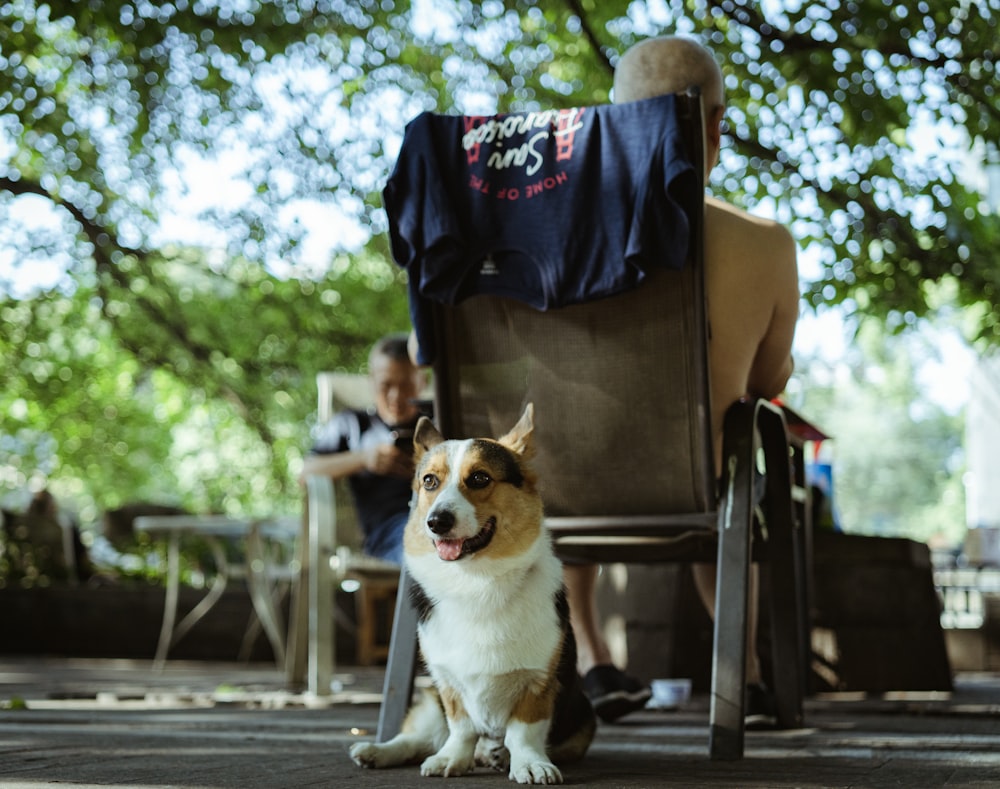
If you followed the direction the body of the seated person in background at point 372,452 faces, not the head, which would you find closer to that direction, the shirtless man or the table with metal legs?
the shirtless man

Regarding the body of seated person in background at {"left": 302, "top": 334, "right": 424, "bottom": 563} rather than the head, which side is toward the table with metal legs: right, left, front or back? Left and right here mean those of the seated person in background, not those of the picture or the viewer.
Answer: back

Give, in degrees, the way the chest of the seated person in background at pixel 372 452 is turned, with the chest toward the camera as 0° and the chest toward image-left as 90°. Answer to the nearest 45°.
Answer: approximately 0°

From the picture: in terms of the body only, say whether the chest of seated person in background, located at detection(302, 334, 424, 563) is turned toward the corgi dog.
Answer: yes

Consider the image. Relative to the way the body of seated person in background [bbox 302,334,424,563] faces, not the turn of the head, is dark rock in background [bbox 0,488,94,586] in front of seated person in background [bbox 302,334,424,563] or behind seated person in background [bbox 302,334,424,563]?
behind
